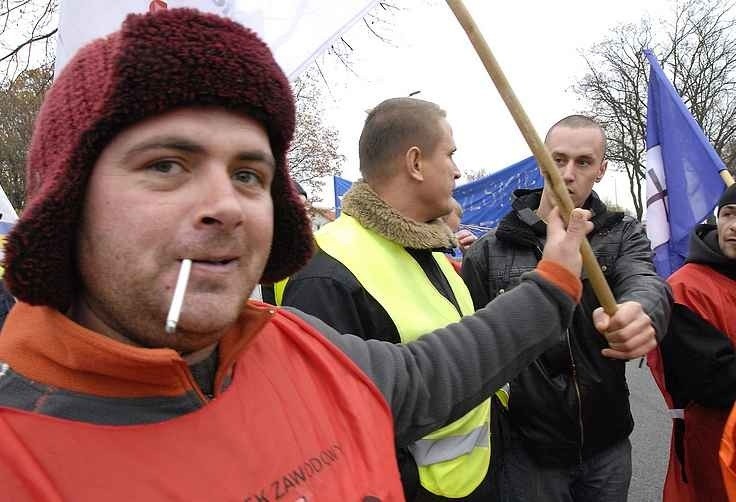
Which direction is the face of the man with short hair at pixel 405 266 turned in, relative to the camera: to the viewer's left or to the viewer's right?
to the viewer's right

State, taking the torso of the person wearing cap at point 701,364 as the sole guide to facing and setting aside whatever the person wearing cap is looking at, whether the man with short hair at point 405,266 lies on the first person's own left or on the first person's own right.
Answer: on the first person's own right

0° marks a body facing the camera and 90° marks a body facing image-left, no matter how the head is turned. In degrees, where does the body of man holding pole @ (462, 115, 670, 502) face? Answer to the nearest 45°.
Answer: approximately 0°

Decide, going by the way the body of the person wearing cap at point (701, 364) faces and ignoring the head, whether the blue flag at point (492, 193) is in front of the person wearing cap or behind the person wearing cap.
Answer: behind

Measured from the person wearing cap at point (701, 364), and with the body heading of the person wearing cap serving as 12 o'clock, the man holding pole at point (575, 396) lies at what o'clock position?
The man holding pole is roughly at 3 o'clock from the person wearing cap.

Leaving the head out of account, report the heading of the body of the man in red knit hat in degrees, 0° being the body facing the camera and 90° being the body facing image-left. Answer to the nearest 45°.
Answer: approximately 315°
